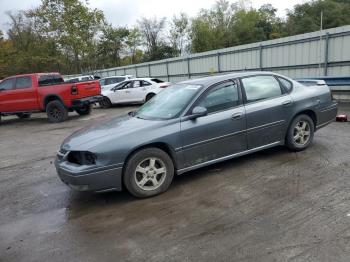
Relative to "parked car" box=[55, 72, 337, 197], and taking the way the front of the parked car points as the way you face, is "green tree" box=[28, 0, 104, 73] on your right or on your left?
on your right

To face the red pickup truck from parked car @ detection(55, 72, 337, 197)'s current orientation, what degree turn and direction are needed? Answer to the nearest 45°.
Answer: approximately 90° to its right

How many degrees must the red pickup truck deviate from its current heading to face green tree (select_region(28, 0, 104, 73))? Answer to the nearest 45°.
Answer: approximately 45° to its right

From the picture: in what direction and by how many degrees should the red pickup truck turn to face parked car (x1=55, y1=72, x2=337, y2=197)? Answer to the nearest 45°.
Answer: approximately 135° to its left

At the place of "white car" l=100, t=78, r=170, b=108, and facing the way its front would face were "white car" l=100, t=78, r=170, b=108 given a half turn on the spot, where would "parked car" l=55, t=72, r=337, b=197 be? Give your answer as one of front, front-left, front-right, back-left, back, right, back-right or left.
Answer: front-right

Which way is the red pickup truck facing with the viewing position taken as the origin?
facing away from the viewer and to the left of the viewer

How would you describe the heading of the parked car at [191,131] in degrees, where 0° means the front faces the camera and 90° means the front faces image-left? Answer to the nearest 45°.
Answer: approximately 45°

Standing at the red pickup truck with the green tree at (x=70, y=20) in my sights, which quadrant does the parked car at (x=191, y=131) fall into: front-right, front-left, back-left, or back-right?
back-right
